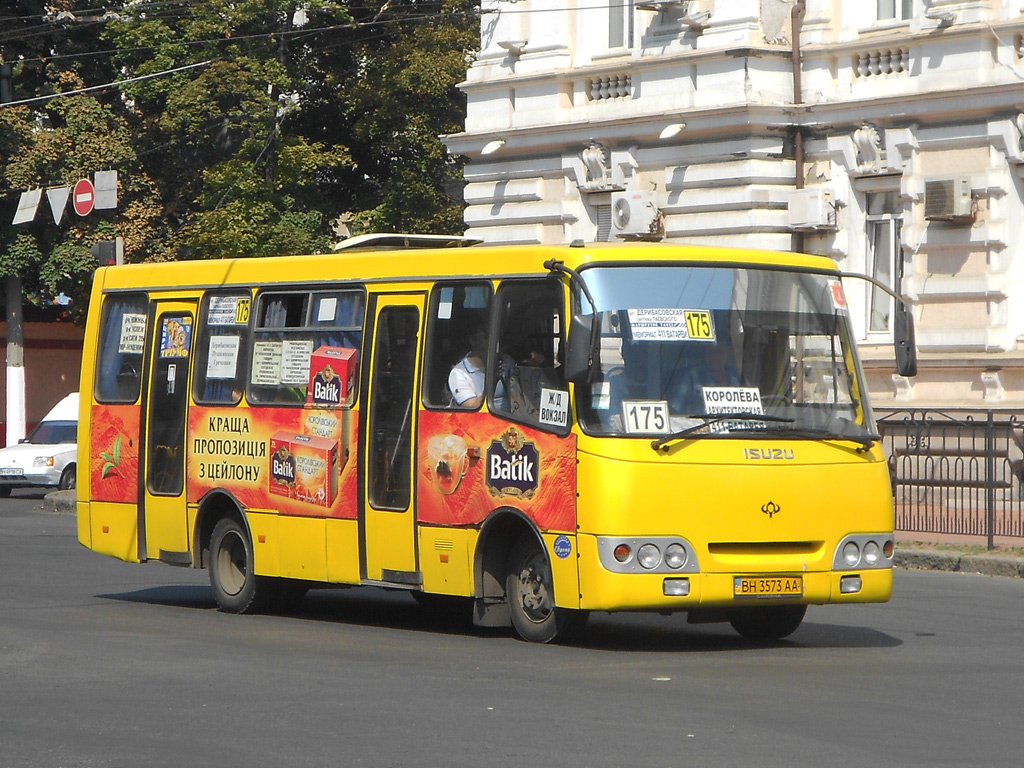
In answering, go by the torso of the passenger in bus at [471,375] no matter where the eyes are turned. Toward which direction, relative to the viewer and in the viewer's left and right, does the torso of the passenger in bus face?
facing the viewer and to the right of the viewer

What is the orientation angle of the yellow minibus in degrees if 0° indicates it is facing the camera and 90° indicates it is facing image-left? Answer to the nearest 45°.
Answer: approximately 315°

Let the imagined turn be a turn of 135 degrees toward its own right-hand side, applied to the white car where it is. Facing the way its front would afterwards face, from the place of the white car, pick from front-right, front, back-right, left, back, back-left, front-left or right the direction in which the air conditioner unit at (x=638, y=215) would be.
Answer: back-right

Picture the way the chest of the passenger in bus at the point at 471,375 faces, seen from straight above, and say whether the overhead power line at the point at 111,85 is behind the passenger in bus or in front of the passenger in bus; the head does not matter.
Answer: behind

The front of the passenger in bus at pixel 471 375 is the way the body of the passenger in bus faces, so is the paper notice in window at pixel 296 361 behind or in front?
behind
